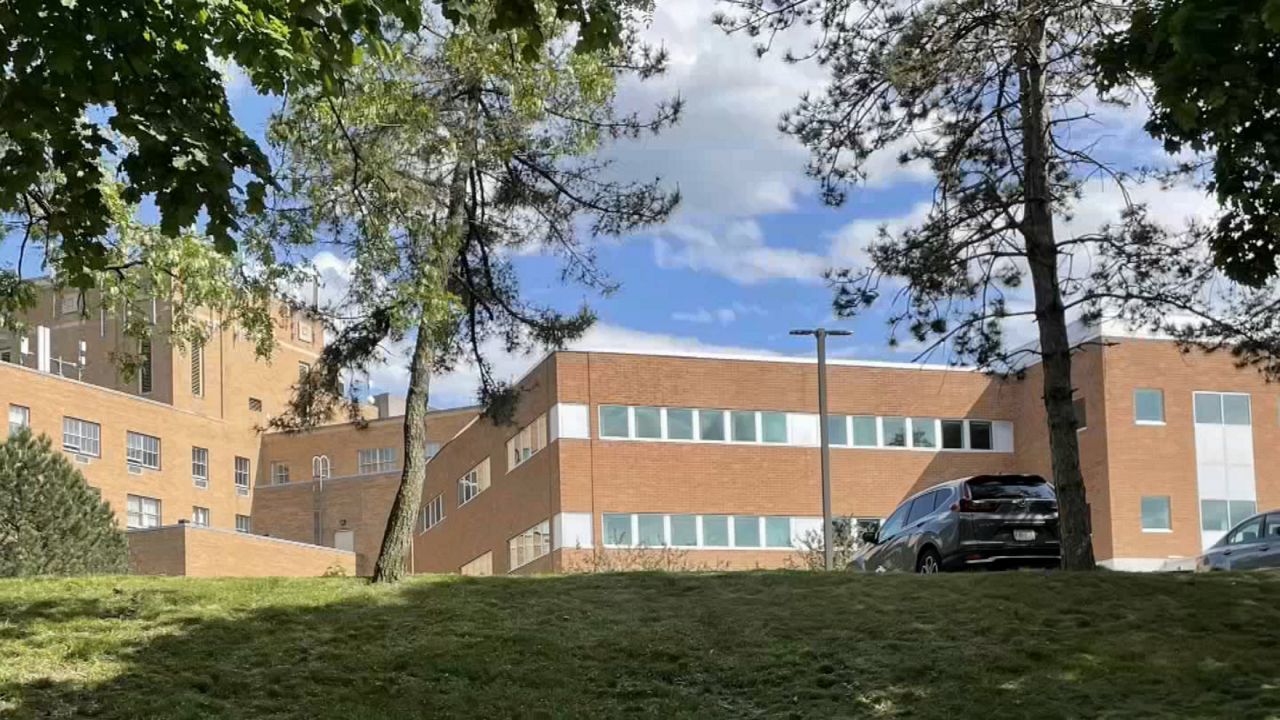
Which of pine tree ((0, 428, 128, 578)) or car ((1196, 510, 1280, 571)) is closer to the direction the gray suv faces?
the pine tree

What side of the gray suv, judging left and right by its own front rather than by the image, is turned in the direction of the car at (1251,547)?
right

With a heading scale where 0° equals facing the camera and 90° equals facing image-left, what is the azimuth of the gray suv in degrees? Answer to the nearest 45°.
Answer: approximately 135°

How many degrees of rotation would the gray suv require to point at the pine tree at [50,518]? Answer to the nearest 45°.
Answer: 0° — it already faces it
